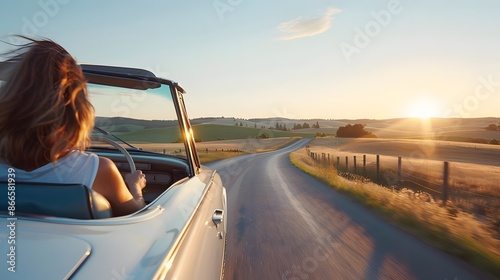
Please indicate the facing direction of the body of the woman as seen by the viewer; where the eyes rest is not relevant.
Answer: away from the camera
